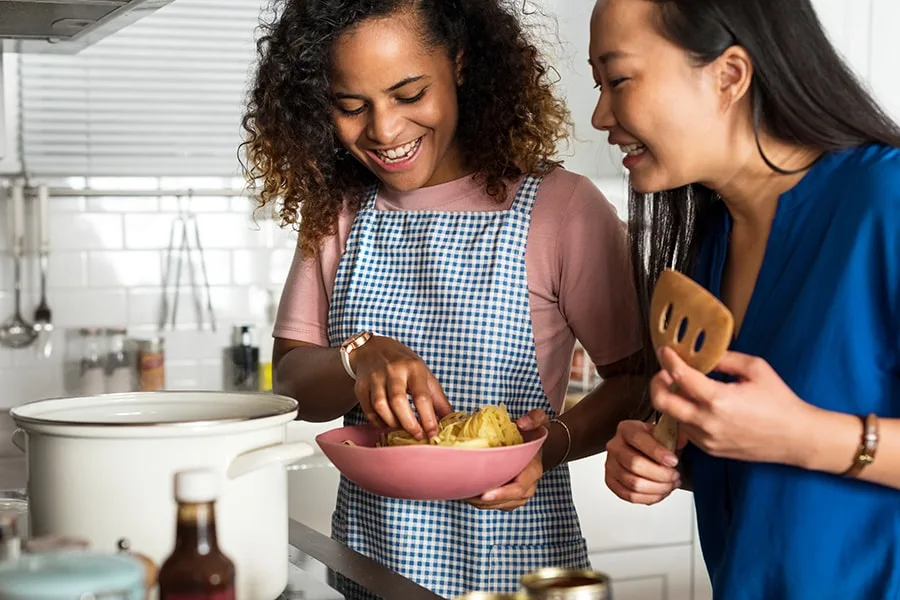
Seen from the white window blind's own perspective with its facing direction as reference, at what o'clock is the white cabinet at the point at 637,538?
The white cabinet is roughly at 10 o'clock from the white window blind.

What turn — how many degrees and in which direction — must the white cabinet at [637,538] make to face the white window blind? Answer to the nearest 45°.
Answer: approximately 90° to its right

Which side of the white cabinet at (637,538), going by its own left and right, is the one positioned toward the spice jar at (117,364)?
right

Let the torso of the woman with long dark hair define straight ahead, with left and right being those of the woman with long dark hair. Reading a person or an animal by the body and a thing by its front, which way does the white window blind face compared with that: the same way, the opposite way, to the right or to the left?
to the left

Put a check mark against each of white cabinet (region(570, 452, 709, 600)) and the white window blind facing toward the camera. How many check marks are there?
2

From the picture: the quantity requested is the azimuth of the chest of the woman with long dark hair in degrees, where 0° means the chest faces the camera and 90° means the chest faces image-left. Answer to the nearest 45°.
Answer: approximately 45°

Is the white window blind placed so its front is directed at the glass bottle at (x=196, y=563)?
yes

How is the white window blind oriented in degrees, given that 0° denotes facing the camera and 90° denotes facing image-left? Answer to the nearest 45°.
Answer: approximately 0°

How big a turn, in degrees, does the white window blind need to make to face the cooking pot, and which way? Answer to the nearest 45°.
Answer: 0° — it already faces it

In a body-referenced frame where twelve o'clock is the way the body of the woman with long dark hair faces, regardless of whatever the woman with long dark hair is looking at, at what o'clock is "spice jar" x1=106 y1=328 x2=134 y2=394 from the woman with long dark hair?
The spice jar is roughly at 3 o'clock from the woman with long dark hair.
